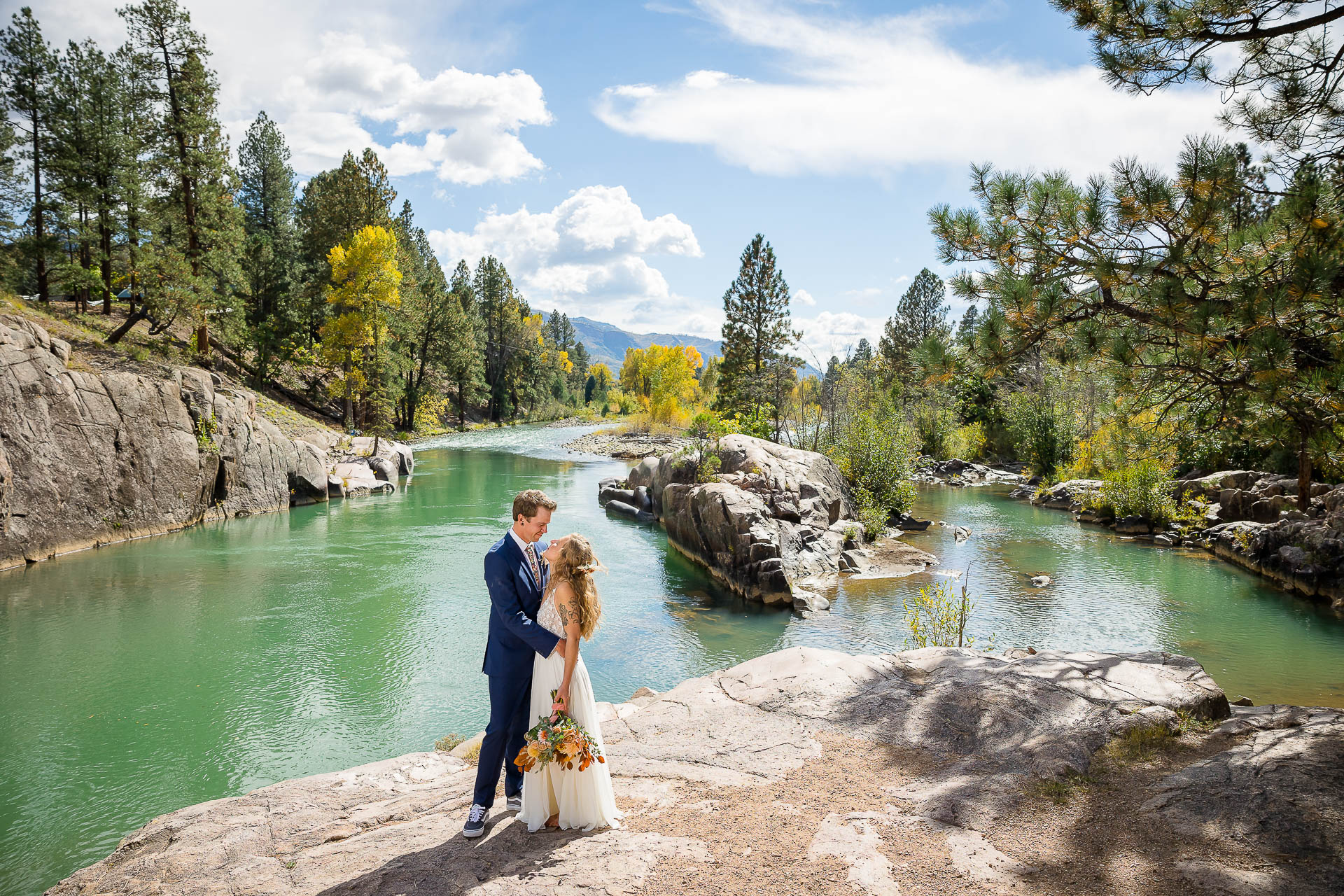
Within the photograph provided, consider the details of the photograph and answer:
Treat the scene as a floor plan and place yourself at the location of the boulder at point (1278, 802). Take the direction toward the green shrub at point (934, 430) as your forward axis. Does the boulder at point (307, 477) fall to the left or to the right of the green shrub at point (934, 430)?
left

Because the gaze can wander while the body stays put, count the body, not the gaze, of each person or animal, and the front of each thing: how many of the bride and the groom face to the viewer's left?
1

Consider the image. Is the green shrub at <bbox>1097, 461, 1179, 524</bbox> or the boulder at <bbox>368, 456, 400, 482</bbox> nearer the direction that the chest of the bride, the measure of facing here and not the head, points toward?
the boulder

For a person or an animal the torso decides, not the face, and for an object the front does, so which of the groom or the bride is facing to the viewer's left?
the bride

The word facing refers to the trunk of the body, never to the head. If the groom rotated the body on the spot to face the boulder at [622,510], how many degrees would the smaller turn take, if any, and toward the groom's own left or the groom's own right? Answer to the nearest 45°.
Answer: approximately 135° to the groom's own left

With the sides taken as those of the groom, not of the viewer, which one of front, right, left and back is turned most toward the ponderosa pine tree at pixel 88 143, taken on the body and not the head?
back

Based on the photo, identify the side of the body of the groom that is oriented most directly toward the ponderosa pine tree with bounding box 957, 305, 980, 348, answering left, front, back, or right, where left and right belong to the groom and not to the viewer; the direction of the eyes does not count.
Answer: left

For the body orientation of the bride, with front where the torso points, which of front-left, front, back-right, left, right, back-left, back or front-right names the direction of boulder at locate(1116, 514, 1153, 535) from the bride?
back-right

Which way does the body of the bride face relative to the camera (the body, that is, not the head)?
to the viewer's left

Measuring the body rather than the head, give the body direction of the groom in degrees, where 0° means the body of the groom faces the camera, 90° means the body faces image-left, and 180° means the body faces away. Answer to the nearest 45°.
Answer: approximately 315°

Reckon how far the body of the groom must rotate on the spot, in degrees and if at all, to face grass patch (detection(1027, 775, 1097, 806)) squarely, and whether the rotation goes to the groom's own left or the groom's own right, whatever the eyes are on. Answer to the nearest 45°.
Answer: approximately 45° to the groom's own left

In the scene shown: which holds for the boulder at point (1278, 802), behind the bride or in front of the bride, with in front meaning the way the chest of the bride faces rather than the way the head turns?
behind
